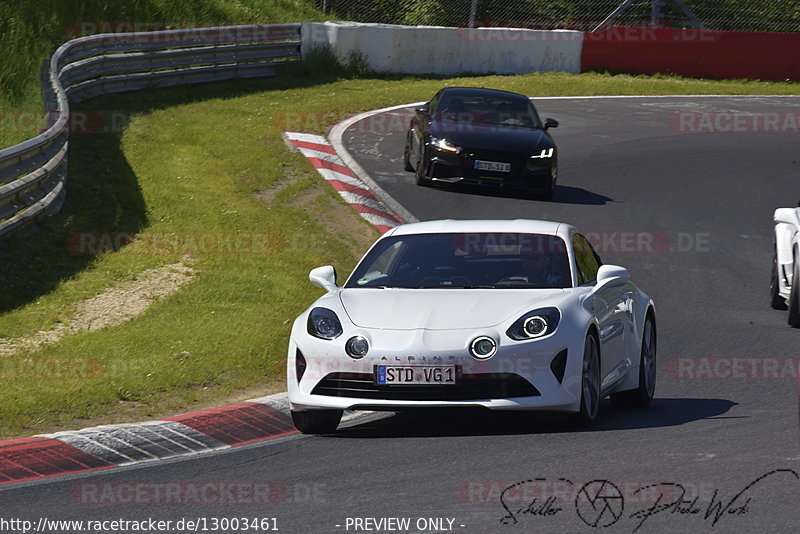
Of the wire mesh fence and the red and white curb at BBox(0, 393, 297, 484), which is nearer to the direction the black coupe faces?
the red and white curb

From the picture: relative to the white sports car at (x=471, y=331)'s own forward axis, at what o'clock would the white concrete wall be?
The white concrete wall is roughly at 6 o'clock from the white sports car.

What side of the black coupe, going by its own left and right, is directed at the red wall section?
back

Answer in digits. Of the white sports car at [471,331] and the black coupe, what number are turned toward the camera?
2

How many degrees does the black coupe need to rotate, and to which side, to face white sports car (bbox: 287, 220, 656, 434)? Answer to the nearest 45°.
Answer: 0° — it already faces it

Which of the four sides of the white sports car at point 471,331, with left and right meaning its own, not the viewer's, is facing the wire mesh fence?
back

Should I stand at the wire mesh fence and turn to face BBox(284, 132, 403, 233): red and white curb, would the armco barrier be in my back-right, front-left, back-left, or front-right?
front-right

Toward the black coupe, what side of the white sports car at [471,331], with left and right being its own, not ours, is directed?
back

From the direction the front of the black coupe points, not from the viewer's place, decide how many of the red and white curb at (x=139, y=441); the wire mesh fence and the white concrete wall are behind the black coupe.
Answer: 2

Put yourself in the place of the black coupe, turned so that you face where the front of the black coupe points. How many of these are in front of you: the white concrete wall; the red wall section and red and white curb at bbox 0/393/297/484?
1

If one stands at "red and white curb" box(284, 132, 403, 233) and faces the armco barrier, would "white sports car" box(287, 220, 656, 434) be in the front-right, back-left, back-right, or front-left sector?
back-left

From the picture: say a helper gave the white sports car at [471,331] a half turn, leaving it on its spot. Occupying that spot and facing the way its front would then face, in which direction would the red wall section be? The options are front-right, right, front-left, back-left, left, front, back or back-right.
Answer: front

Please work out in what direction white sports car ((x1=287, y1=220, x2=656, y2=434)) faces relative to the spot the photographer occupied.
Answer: facing the viewer

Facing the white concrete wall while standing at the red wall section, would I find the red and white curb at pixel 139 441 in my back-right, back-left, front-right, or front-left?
front-left

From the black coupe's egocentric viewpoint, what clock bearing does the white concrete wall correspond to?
The white concrete wall is roughly at 6 o'clock from the black coupe.

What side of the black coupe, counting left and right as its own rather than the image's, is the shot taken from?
front
